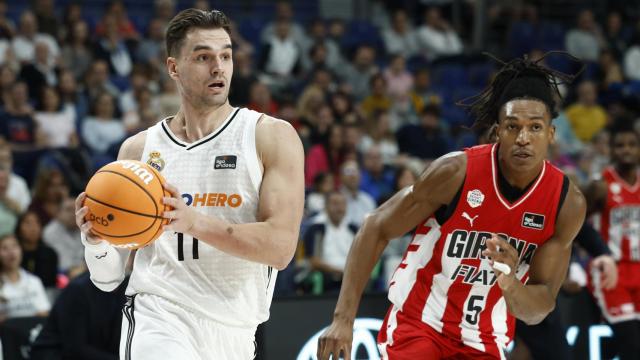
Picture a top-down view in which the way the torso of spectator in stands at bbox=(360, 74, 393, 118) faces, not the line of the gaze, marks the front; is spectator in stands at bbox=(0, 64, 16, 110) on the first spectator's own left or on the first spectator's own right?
on the first spectator's own right

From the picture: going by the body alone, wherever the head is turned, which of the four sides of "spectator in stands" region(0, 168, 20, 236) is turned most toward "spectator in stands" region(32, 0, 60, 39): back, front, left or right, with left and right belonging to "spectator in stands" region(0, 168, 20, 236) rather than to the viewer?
back

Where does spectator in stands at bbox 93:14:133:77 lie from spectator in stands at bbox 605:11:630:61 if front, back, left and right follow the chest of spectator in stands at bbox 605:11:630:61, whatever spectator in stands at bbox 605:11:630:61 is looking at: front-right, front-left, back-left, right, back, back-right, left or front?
front-right

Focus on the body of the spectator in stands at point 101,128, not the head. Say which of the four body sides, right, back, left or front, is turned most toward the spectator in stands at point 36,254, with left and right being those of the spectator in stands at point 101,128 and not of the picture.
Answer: front

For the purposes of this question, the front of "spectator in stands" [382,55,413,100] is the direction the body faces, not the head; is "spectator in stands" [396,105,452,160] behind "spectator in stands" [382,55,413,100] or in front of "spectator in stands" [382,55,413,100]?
in front

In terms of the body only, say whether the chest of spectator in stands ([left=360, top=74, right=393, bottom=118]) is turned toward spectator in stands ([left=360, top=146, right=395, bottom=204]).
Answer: yes

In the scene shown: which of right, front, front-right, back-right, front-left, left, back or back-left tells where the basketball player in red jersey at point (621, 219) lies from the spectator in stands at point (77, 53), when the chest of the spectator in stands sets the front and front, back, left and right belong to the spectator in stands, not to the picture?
front-left

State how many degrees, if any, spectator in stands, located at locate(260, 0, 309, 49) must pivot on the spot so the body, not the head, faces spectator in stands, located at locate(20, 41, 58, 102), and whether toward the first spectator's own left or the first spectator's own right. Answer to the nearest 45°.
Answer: approximately 45° to the first spectator's own right

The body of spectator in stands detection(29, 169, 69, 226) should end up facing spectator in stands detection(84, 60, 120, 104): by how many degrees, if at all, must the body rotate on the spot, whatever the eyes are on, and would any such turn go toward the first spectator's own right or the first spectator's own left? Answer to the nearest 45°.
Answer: approximately 135° to the first spectator's own left
